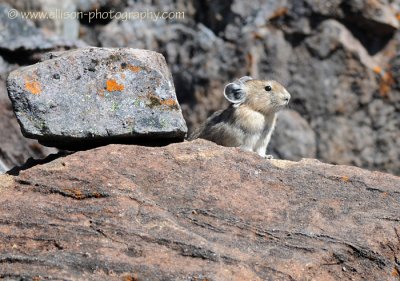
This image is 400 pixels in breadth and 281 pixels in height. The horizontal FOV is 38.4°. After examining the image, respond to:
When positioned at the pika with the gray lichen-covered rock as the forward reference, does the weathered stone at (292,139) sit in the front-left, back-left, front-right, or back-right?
back-right

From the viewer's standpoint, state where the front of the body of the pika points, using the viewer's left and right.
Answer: facing to the right of the viewer

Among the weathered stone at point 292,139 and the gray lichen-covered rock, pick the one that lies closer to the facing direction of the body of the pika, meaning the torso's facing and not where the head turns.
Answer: the weathered stone

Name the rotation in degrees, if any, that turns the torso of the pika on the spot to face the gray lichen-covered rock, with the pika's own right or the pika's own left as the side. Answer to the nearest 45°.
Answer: approximately 135° to the pika's own right

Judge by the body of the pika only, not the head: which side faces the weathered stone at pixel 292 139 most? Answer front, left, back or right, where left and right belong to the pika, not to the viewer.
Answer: left
